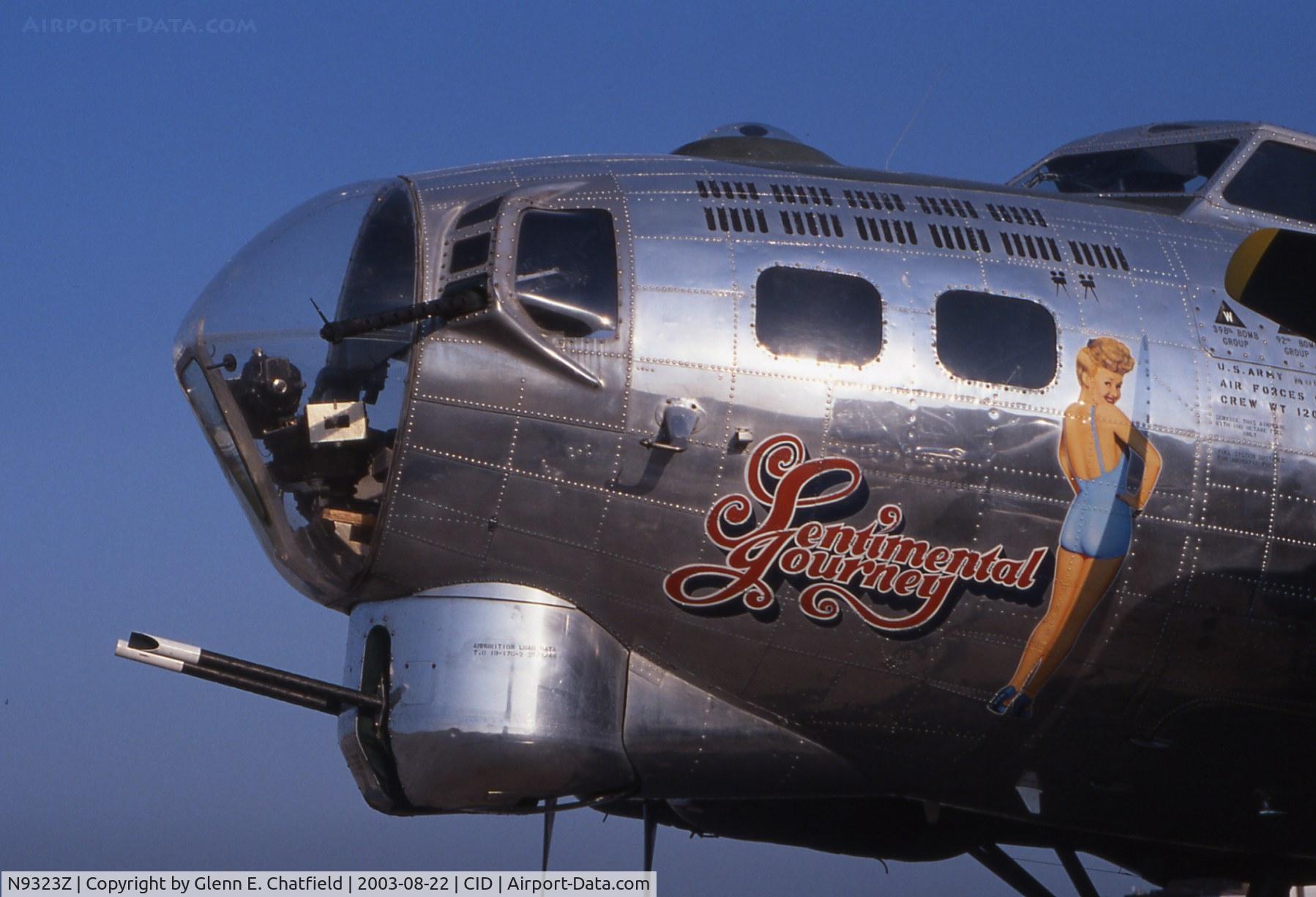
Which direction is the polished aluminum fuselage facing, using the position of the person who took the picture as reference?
facing to the left of the viewer
